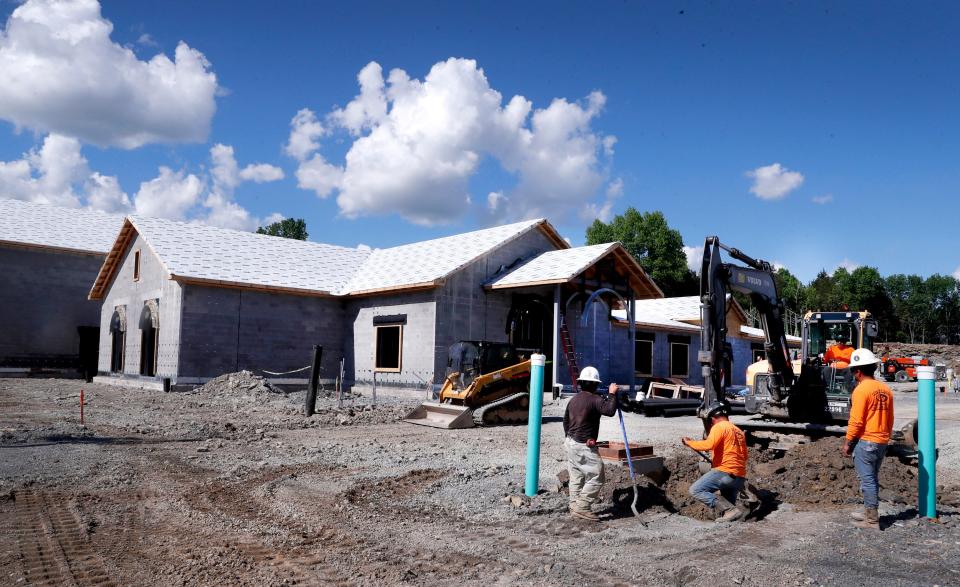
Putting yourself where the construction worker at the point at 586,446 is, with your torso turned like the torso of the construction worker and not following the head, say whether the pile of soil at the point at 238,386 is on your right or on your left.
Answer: on your left

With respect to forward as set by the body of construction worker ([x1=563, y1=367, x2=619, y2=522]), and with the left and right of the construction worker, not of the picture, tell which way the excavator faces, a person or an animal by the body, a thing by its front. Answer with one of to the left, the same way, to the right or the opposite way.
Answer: the opposite way

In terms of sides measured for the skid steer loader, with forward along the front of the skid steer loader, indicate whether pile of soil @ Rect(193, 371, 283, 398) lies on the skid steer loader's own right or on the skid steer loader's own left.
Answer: on the skid steer loader's own right

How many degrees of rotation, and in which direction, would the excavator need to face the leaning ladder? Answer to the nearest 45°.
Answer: approximately 90° to its right

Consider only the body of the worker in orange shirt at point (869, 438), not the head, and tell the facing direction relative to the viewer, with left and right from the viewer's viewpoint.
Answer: facing away from the viewer and to the left of the viewer

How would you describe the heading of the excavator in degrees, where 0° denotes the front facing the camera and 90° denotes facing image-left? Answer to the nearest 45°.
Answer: approximately 45°

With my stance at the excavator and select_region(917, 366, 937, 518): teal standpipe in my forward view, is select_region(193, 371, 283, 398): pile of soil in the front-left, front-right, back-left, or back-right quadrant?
back-right

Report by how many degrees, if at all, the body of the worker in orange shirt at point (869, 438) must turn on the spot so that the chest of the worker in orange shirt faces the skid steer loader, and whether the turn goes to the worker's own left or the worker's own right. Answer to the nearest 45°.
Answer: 0° — they already face it

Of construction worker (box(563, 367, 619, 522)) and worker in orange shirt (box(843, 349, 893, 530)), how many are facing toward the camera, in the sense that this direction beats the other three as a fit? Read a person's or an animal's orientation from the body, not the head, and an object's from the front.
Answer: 0

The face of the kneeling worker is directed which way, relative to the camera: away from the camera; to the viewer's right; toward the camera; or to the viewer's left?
to the viewer's left

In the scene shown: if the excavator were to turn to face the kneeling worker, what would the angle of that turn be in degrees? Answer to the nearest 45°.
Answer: approximately 45° to its left

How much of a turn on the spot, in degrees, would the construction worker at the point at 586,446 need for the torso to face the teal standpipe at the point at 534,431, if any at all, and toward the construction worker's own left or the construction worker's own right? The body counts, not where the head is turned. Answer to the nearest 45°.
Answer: approximately 90° to the construction worker's own left
